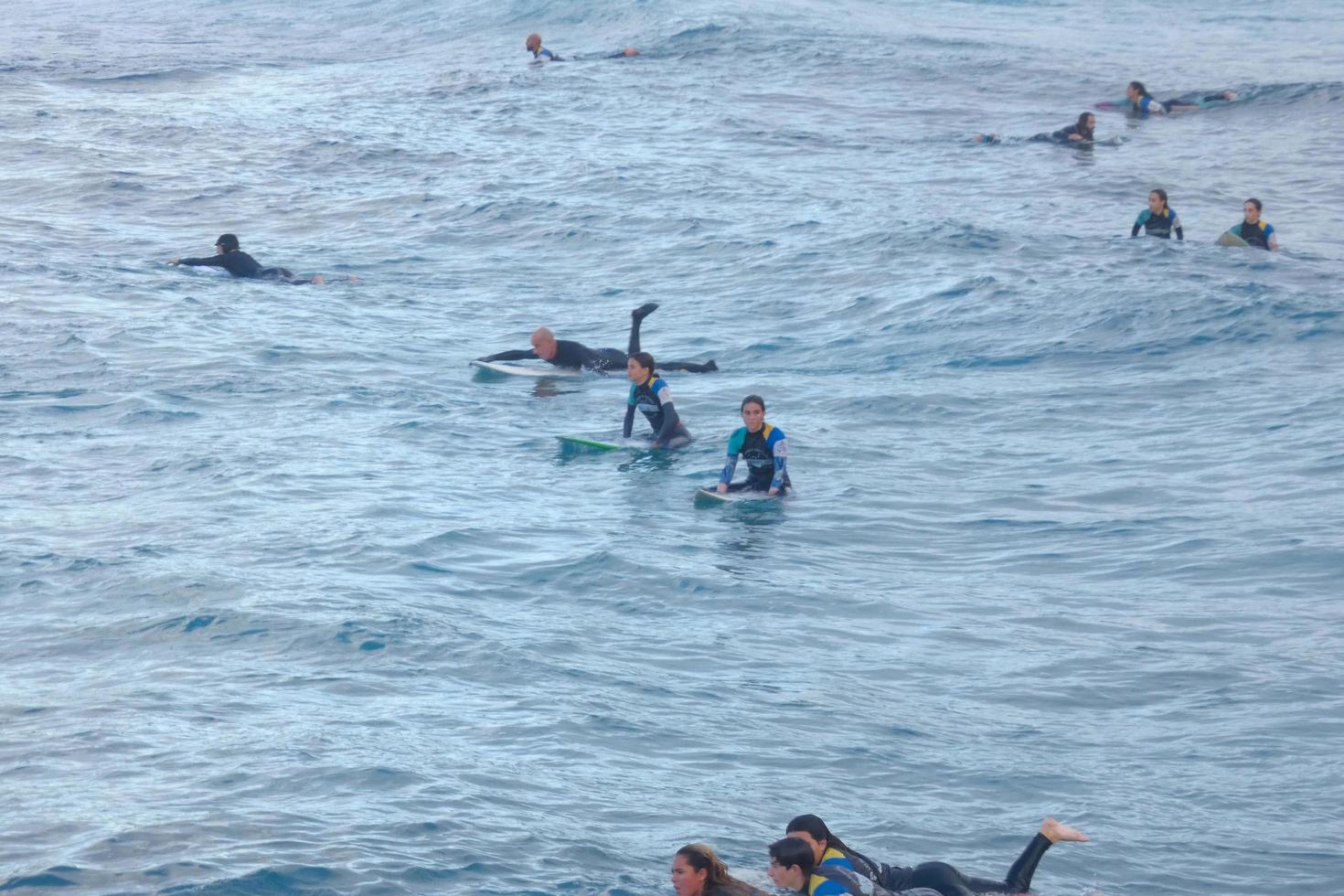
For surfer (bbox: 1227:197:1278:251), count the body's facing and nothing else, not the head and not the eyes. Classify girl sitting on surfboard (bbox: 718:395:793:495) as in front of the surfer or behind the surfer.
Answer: in front

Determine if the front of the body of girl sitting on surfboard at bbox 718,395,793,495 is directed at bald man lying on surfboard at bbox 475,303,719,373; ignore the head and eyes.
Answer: no

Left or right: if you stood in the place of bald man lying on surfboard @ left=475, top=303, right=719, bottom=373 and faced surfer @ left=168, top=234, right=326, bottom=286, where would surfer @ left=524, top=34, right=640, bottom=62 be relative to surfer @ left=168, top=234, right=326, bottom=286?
right

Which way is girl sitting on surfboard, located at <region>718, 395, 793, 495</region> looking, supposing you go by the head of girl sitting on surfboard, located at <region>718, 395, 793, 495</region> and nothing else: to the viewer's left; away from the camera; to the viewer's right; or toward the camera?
toward the camera

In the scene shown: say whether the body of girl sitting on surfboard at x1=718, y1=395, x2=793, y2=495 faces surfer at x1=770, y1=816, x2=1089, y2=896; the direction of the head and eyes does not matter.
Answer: yes

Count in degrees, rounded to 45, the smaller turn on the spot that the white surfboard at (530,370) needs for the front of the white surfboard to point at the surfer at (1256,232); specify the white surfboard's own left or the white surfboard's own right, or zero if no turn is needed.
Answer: approximately 180°

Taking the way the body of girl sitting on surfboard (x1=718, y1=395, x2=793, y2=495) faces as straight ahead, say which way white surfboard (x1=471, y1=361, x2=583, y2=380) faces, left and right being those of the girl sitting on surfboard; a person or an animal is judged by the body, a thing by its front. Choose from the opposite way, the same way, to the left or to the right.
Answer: to the right

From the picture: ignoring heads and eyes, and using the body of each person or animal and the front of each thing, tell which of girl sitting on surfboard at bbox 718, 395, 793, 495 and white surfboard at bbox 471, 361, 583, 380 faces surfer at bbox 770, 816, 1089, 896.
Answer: the girl sitting on surfboard

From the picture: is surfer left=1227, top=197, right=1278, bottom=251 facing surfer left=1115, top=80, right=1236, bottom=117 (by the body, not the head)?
no

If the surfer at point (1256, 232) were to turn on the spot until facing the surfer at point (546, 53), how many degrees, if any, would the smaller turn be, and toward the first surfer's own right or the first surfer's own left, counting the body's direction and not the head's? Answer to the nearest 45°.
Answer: approximately 90° to the first surfer's own right

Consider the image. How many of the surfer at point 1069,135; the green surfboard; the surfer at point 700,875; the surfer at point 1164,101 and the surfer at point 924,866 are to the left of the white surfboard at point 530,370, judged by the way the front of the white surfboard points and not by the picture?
3

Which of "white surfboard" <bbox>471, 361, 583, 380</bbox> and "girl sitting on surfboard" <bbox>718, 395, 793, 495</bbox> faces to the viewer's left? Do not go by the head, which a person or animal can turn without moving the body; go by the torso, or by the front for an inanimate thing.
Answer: the white surfboard

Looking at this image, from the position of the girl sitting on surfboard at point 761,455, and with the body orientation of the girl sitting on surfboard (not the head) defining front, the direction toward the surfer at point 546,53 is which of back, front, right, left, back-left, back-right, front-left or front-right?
back

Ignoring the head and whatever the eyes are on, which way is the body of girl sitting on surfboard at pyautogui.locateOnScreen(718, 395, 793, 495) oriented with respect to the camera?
toward the camera

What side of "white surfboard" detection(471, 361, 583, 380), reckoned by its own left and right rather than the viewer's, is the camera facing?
left

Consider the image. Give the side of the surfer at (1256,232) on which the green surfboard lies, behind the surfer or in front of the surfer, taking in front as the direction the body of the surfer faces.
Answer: in front

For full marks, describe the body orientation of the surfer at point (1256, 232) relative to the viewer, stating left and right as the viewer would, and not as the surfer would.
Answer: facing the viewer and to the left of the viewer
